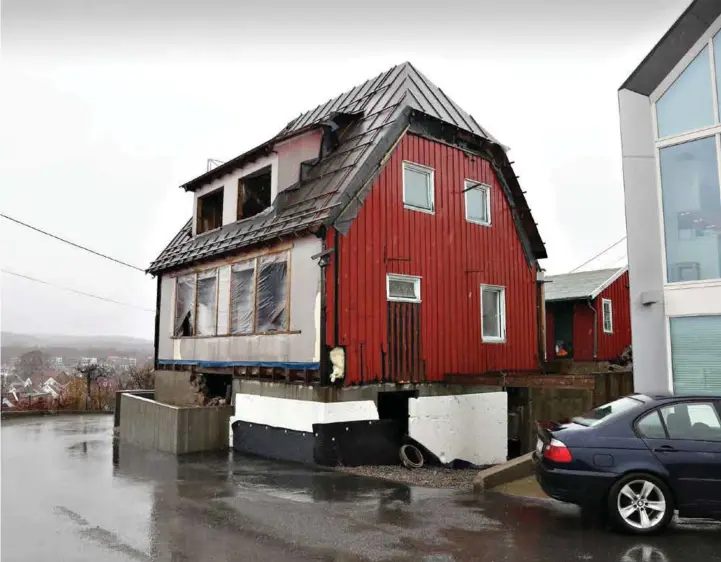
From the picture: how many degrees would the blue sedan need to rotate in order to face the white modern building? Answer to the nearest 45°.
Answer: approximately 90° to its left

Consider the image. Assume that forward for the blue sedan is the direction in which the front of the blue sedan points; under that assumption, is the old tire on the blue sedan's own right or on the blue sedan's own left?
on the blue sedan's own left

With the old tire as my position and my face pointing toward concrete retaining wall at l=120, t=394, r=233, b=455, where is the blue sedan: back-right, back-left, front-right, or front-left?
back-left

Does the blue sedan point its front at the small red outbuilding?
no

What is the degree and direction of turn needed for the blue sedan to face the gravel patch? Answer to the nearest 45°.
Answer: approximately 135° to its left

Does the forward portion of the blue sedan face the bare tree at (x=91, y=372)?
no

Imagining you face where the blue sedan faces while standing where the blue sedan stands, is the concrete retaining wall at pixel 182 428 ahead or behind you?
behind

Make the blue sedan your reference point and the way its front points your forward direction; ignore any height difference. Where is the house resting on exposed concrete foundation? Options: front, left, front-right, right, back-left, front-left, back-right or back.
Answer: back-left

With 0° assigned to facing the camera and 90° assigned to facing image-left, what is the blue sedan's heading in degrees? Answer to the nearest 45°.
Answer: approximately 270°
